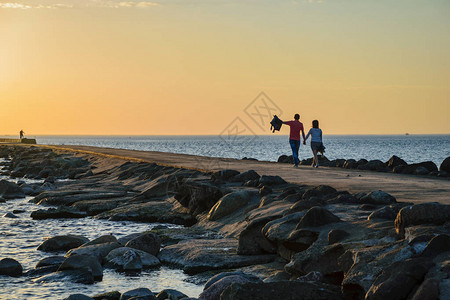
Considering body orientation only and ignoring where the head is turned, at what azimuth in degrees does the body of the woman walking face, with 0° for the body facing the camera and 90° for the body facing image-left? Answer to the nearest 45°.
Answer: approximately 180°

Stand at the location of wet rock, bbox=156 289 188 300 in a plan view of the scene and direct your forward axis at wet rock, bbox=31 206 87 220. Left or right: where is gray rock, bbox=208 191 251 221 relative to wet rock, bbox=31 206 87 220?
right

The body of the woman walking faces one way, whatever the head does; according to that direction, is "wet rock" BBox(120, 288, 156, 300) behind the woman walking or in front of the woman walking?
behind

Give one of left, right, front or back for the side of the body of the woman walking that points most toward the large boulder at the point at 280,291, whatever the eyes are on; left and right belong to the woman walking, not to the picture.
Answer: back

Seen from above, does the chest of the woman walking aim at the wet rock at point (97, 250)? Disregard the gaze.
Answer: no

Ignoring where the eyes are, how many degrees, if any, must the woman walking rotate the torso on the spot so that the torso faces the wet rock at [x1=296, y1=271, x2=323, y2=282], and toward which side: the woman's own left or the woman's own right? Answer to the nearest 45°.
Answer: approximately 180°

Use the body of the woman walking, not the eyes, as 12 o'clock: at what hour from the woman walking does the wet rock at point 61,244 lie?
The wet rock is roughly at 7 o'clock from the woman walking.

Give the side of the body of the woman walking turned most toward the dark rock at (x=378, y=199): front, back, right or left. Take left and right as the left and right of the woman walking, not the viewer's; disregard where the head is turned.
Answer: back

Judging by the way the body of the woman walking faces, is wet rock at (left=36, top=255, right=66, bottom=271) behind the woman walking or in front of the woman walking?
behind

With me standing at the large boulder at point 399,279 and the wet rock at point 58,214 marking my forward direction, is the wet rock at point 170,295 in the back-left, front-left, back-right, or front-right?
front-left

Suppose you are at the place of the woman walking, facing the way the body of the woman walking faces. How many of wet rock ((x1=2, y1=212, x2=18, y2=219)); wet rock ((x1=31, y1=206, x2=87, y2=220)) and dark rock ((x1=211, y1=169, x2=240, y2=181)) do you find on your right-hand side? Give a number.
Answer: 0

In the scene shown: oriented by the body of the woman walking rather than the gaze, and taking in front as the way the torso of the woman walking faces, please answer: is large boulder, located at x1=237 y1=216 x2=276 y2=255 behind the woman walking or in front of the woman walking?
behind

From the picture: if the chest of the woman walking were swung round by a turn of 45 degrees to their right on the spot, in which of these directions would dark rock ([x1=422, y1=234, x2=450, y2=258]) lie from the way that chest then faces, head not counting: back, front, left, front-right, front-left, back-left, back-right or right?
back-right

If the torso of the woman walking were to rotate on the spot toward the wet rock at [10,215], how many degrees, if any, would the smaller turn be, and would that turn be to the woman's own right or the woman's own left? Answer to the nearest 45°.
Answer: approximately 135° to the woman's own left

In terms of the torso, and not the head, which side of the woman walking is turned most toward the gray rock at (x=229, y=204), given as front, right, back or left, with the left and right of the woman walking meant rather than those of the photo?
back

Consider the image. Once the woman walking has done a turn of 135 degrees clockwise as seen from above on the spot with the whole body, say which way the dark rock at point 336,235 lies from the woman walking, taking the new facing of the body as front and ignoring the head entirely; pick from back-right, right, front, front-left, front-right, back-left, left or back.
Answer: front-right
